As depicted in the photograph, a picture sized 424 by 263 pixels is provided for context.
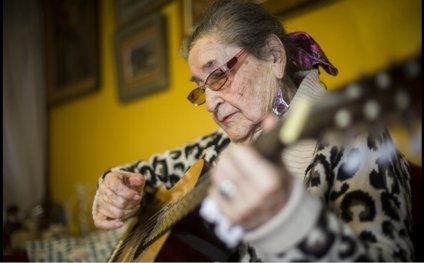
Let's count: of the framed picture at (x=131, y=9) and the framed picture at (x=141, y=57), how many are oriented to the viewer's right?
0

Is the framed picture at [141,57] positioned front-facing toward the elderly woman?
no

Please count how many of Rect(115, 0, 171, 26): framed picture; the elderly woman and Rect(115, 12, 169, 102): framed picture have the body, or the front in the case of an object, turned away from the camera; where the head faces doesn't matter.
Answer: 0

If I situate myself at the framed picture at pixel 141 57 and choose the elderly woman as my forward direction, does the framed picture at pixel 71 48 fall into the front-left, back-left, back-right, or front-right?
back-right

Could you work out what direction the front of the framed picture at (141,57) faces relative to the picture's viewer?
facing the viewer and to the left of the viewer

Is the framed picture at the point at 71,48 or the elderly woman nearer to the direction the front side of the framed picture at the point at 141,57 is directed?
the elderly woman

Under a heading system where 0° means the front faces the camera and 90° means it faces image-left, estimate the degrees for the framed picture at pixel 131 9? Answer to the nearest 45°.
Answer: approximately 45°

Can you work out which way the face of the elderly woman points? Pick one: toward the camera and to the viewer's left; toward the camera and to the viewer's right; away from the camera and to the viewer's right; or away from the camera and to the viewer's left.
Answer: toward the camera and to the viewer's left

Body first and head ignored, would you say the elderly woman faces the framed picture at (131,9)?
no

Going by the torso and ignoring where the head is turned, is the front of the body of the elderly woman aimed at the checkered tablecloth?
no

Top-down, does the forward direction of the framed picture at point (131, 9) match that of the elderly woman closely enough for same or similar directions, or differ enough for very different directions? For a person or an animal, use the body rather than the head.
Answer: same or similar directions
